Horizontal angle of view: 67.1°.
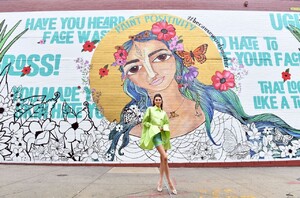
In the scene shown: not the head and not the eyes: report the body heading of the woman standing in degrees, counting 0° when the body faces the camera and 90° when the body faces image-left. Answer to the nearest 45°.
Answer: approximately 0°
